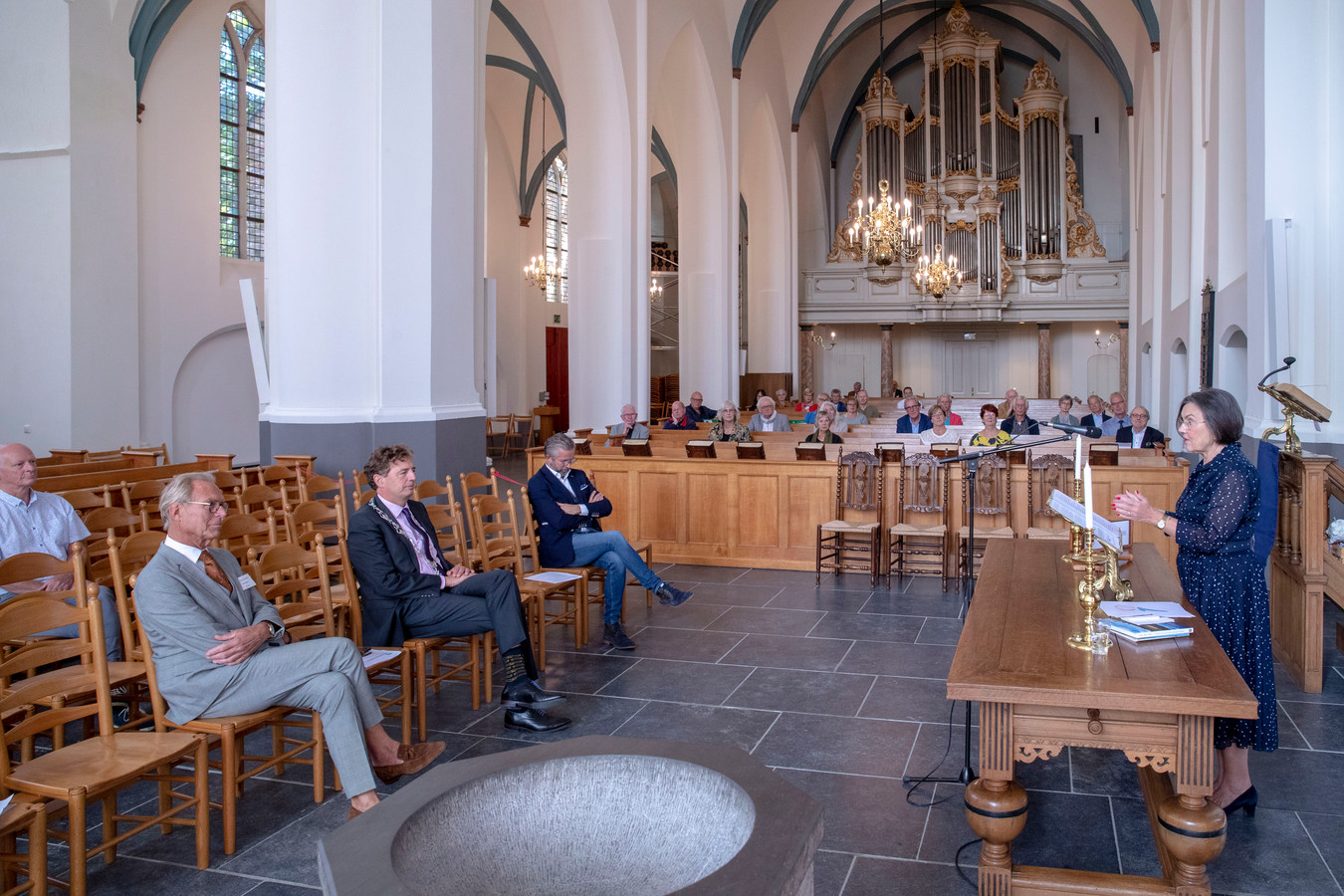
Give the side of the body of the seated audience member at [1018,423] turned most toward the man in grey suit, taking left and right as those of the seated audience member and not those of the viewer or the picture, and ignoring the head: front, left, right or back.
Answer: front

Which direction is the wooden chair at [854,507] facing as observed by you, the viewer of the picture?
facing the viewer

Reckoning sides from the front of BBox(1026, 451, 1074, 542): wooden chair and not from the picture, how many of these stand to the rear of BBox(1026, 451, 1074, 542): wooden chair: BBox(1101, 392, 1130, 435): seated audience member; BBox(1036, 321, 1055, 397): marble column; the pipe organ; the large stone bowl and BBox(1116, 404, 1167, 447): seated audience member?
4

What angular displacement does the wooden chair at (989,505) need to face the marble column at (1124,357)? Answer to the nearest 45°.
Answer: approximately 180°

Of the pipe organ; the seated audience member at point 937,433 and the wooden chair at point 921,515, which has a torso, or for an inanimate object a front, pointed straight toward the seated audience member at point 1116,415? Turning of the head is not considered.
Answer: the pipe organ

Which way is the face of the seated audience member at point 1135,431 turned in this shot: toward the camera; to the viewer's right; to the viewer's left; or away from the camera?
toward the camera

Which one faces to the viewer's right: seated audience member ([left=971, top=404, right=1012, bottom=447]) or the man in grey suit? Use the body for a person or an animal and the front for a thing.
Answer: the man in grey suit

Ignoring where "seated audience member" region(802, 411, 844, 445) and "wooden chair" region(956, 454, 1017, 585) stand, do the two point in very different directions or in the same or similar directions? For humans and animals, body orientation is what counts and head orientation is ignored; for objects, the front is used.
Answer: same or similar directions

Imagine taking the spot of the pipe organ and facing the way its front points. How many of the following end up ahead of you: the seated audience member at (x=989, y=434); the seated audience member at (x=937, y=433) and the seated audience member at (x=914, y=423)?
3

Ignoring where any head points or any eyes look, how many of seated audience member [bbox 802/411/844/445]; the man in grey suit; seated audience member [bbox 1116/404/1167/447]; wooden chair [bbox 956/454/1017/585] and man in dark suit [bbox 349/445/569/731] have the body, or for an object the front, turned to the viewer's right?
2

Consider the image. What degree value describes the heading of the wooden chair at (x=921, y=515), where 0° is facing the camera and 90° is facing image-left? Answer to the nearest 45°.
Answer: approximately 0°

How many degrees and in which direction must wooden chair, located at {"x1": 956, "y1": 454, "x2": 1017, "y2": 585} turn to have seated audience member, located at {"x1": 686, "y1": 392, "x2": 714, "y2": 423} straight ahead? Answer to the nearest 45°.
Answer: approximately 135° to its right

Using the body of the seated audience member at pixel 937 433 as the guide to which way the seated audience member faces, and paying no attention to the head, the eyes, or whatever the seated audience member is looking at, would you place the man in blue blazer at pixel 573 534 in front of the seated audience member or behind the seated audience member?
in front

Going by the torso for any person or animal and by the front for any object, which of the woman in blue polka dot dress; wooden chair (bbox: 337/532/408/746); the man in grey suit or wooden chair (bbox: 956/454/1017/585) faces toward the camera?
wooden chair (bbox: 956/454/1017/585)

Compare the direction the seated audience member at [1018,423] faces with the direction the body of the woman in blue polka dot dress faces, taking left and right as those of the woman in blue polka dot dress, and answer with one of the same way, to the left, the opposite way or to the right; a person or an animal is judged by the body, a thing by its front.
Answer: to the left

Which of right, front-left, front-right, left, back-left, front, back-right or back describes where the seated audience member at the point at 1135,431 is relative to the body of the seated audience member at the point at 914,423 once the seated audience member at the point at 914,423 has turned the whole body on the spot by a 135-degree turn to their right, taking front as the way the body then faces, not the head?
back-right

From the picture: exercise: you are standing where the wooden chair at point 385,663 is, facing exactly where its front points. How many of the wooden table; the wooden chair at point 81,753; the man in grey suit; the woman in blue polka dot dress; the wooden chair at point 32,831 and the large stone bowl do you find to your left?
0

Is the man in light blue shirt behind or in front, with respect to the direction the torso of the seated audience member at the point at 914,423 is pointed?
in front

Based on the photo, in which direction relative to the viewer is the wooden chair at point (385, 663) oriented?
to the viewer's right
